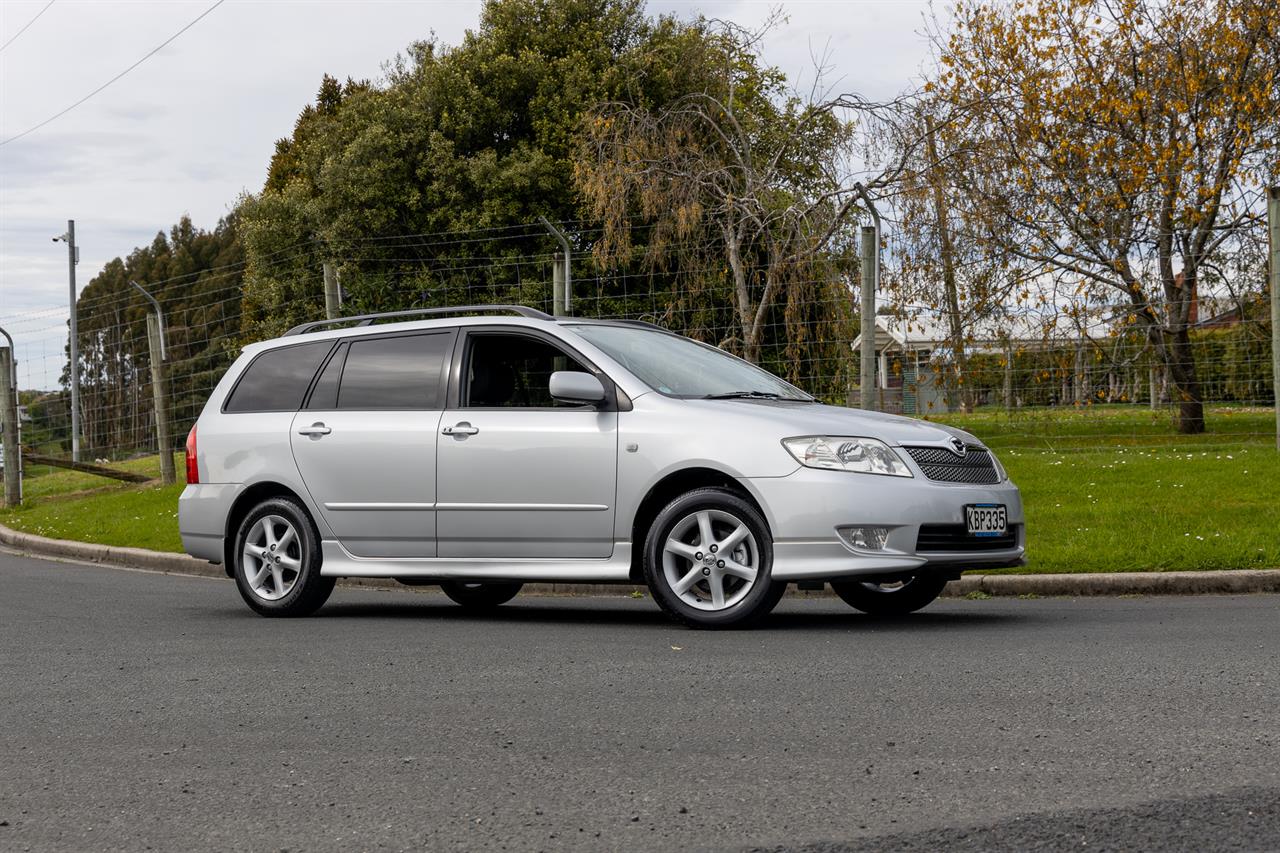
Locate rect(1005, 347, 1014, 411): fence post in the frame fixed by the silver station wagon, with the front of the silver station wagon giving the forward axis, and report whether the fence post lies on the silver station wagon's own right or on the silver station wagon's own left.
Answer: on the silver station wagon's own left

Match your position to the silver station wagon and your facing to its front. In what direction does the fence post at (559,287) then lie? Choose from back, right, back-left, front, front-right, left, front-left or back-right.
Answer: back-left

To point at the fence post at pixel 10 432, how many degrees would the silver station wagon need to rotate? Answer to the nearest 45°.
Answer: approximately 180°

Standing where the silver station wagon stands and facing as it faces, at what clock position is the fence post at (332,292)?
The fence post is roughly at 7 o'clock from the silver station wagon.

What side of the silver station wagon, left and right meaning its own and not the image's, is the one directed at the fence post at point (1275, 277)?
left

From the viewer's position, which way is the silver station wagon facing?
facing the viewer and to the right of the viewer

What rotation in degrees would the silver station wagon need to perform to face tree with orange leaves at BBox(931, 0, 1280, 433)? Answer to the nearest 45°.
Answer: approximately 90° to its left

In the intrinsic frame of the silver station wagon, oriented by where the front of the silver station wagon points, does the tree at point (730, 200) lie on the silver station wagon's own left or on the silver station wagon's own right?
on the silver station wagon's own left

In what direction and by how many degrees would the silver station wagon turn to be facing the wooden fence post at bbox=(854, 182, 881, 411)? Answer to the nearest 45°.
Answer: approximately 90° to its left

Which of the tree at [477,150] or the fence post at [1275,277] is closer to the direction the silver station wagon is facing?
the fence post

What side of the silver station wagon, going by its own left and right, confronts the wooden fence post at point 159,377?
back
